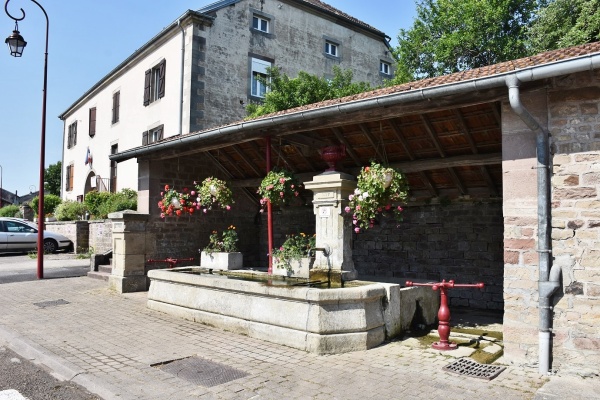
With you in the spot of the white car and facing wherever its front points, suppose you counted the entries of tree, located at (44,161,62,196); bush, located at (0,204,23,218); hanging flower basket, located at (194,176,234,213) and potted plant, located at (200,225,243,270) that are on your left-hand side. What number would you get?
2

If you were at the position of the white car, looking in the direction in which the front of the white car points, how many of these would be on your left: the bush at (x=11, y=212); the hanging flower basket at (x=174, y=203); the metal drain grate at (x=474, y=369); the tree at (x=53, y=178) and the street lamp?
2

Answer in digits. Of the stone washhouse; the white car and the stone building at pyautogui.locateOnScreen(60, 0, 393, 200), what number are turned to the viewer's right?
1

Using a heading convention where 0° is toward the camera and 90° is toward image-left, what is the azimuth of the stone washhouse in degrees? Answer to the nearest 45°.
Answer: approximately 45°

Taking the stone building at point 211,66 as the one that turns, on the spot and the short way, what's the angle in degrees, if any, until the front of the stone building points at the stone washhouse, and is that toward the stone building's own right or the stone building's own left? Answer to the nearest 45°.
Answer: approximately 45° to the stone building's own left

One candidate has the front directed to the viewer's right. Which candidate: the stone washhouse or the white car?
the white car

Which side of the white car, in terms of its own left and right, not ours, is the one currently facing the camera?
right

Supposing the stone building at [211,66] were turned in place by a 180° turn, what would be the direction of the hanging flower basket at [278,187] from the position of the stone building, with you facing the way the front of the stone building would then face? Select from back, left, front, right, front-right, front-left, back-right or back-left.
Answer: back-right

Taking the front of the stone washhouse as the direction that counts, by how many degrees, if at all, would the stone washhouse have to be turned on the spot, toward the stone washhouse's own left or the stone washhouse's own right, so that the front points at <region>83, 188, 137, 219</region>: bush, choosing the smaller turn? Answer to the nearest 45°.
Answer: approximately 90° to the stone washhouse's own right

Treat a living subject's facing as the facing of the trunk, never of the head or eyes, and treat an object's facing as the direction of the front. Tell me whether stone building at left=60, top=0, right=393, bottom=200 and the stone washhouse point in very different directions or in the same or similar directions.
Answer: same or similar directions

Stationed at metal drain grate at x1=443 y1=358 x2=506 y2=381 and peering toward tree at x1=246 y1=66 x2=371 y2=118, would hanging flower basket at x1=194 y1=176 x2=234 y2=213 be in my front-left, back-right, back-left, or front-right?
front-left

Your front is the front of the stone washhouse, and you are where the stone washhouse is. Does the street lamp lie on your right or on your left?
on your right

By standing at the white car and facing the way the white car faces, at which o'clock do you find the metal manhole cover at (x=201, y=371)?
The metal manhole cover is roughly at 3 o'clock from the white car.

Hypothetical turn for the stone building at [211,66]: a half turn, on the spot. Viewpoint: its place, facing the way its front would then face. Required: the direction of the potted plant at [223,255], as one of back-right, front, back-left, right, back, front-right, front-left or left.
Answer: back-right

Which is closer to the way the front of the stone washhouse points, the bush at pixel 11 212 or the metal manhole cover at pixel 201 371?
the metal manhole cover

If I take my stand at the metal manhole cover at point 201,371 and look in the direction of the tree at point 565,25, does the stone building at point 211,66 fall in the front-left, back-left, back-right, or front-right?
front-left

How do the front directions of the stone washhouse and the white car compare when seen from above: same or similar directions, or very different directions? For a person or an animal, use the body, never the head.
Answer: very different directions

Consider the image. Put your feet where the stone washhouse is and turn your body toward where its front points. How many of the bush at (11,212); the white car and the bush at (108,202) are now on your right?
3
